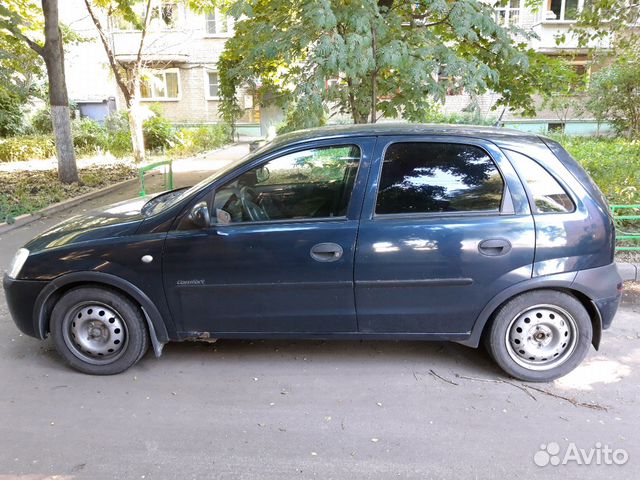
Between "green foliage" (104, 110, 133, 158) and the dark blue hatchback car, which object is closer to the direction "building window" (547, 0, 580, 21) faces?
the dark blue hatchback car

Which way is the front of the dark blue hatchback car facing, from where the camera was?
facing to the left of the viewer

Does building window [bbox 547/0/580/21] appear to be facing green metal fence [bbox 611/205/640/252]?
yes

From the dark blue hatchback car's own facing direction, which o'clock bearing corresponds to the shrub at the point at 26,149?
The shrub is roughly at 2 o'clock from the dark blue hatchback car.

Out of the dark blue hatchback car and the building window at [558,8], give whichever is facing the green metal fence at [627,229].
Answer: the building window

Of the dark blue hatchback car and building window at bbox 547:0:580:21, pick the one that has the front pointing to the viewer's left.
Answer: the dark blue hatchback car

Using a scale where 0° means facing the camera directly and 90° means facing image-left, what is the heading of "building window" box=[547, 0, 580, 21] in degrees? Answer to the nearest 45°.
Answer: approximately 0°

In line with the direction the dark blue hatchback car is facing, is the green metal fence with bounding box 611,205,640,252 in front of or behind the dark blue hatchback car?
behind

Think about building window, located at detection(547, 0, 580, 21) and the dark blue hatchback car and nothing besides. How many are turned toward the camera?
1

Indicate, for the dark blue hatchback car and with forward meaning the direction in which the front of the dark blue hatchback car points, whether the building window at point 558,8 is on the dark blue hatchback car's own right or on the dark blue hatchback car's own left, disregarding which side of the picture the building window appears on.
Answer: on the dark blue hatchback car's own right

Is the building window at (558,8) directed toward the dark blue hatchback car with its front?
yes

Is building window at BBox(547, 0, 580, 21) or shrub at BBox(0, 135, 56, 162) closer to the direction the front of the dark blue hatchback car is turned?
the shrub

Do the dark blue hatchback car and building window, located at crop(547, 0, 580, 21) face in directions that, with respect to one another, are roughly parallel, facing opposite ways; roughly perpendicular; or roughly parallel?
roughly perpendicular

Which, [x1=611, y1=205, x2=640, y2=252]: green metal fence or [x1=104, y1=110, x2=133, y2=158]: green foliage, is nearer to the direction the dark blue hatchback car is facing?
the green foliage
